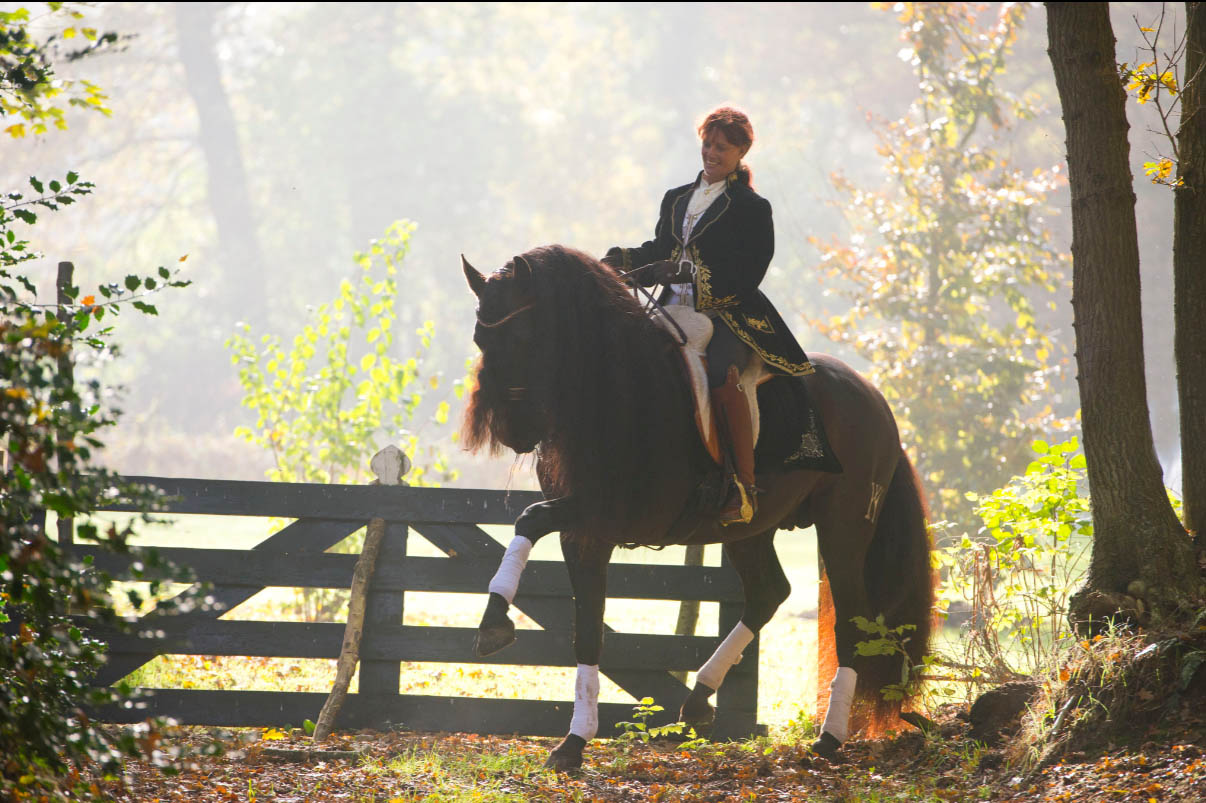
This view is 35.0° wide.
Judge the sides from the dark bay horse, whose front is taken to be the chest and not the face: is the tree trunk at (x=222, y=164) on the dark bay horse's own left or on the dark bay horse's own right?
on the dark bay horse's own right

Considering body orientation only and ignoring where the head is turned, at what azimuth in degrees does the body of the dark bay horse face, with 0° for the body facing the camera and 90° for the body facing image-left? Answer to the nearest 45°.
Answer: approximately 45°

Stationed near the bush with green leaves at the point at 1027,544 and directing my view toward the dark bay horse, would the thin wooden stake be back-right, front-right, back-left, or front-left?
front-right

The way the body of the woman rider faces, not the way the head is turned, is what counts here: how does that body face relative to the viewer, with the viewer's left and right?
facing the viewer and to the left of the viewer

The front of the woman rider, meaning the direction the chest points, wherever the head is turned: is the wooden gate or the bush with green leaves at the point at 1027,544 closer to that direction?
the wooden gate
